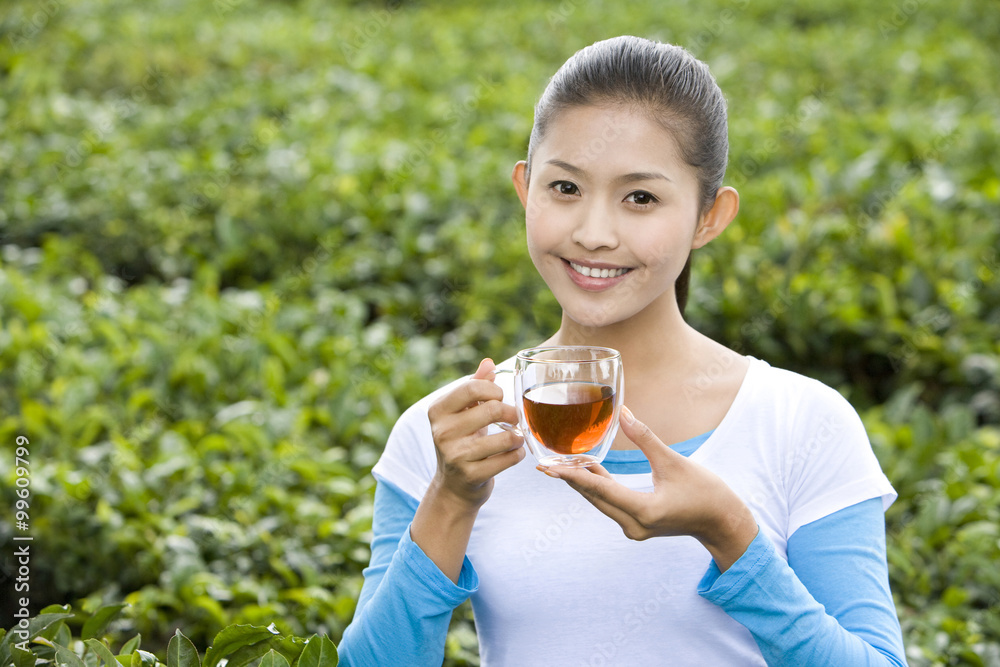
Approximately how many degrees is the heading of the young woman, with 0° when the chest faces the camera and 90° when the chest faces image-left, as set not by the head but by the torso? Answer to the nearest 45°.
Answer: approximately 0°

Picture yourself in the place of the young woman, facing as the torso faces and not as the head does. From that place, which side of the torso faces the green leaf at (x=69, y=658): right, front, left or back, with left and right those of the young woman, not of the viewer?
right

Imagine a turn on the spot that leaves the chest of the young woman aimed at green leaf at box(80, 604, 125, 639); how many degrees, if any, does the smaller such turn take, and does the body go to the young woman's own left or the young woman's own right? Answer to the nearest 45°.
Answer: approximately 90° to the young woman's own right

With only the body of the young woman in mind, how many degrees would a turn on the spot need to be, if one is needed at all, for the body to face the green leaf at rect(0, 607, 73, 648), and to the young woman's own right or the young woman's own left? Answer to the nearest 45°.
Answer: approximately 90° to the young woman's own right

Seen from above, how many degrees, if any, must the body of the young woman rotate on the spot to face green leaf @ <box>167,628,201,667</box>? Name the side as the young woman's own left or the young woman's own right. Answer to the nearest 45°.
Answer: approximately 90° to the young woman's own right

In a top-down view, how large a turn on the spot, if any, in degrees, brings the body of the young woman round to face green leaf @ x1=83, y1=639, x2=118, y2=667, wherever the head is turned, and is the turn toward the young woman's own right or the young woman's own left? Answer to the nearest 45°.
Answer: approximately 90° to the young woman's own right

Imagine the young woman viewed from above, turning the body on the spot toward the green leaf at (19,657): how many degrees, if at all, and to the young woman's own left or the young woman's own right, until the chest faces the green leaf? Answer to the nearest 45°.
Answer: approximately 90° to the young woman's own right
